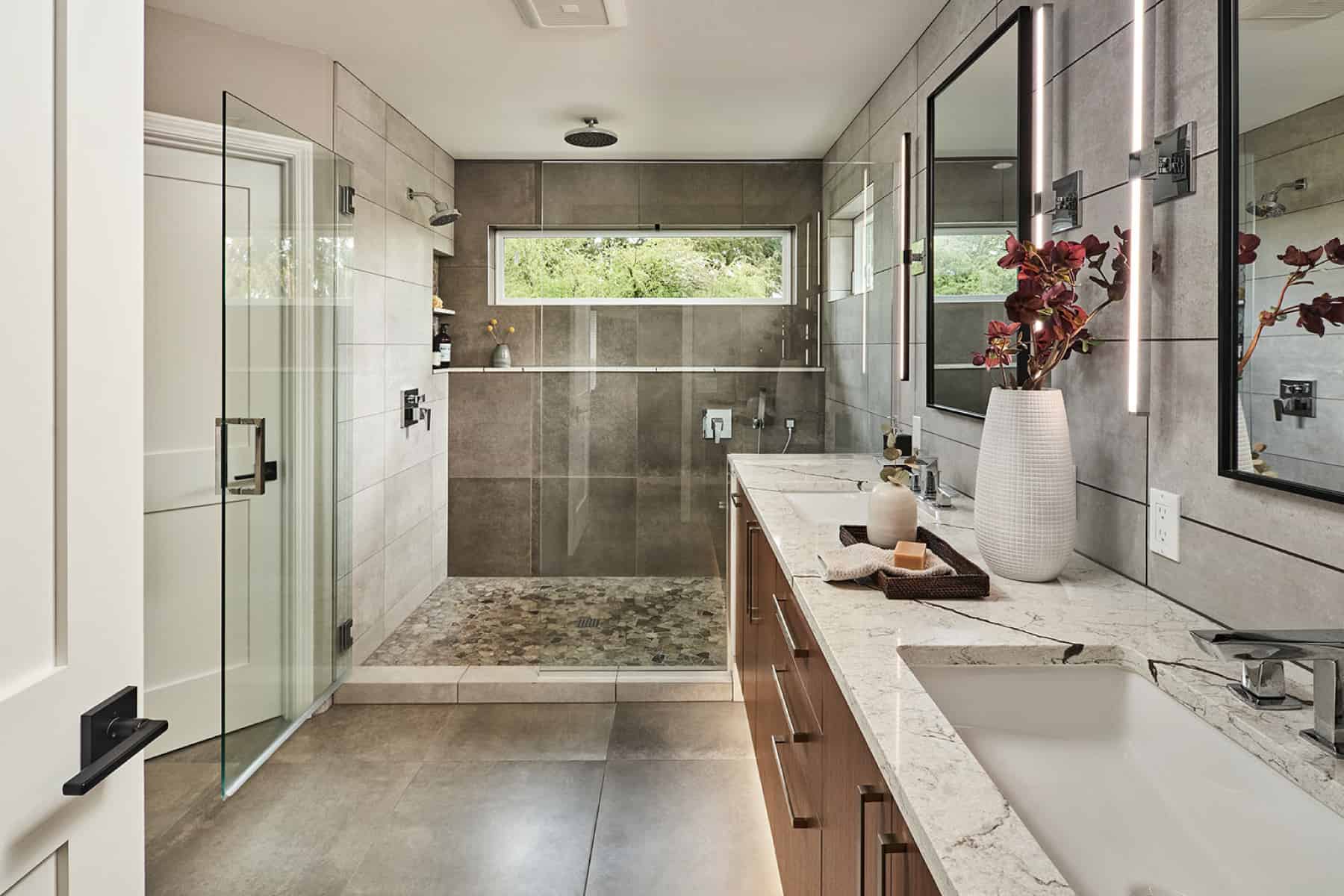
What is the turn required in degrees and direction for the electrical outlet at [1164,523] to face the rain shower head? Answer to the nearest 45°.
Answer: approximately 90° to its right

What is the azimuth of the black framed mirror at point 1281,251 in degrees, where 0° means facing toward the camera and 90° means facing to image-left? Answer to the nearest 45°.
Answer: approximately 45°

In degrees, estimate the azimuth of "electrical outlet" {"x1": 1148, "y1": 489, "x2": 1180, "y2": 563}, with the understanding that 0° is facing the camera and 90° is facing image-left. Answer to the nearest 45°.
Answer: approximately 45°

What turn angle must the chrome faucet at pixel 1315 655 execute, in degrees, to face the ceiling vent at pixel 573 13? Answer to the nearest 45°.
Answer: approximately 90° to its right

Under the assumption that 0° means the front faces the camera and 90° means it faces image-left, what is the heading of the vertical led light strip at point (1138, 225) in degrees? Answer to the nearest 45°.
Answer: approximately 45°
